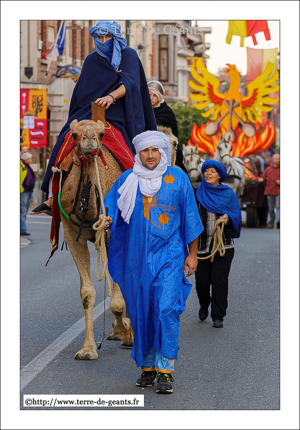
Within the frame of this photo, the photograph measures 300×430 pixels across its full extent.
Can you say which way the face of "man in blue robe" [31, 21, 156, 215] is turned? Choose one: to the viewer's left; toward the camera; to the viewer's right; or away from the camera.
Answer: toward the camera

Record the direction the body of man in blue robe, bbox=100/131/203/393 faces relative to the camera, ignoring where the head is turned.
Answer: toward the camera

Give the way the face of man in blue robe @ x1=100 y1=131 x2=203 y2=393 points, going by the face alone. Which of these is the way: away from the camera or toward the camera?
toward the camera

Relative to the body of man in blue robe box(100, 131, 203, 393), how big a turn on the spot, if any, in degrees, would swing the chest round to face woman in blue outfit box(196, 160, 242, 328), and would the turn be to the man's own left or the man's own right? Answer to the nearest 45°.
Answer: approximately 180°

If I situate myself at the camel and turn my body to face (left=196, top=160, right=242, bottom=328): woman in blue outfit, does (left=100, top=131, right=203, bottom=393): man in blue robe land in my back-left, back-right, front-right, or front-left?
back-right

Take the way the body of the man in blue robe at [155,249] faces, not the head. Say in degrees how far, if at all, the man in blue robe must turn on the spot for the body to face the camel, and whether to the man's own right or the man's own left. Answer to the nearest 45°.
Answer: approximately 135° to the man's own right

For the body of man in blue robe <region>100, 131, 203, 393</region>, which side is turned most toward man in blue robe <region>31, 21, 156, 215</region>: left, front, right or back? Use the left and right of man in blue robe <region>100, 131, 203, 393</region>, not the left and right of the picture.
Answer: back

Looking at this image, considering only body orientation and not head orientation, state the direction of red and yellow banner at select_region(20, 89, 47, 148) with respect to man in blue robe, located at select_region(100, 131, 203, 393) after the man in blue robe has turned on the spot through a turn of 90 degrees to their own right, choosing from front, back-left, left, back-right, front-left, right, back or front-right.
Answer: right

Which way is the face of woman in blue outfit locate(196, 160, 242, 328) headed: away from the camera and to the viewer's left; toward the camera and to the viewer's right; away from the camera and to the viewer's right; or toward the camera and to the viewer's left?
toward the camera and to the viewer's left
